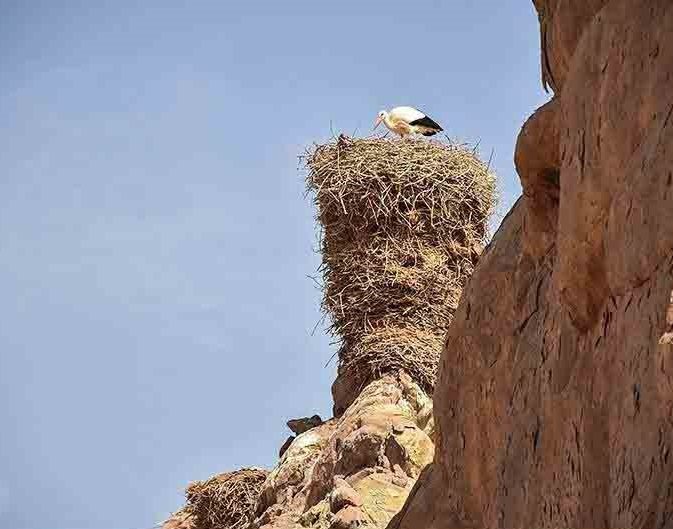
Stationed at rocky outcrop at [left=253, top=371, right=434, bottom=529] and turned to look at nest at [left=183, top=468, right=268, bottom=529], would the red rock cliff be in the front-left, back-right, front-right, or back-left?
back-left

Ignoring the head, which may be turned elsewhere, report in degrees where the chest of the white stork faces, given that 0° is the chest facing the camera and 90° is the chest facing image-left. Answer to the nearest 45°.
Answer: approximately 90°
